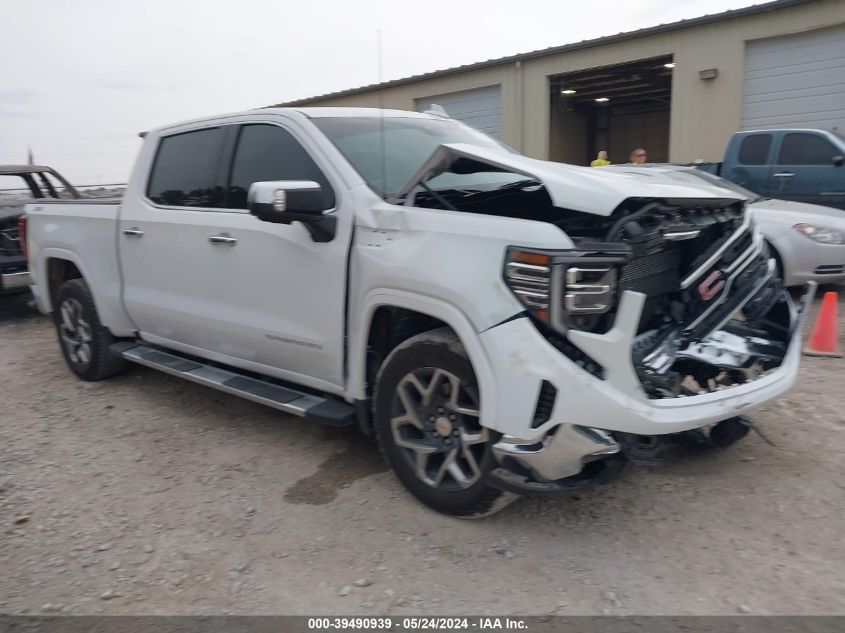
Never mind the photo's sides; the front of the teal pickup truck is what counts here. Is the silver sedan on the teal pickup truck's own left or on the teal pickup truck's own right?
on the teal pickup truck's own right

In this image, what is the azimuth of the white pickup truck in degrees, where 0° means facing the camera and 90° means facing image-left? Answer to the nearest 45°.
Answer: approximately 315°

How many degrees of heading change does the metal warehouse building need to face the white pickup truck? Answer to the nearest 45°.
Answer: approximately 45° to its left

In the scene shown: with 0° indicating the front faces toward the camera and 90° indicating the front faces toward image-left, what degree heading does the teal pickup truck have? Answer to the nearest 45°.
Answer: approximately 270°

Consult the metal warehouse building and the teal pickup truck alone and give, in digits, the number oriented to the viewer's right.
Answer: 1

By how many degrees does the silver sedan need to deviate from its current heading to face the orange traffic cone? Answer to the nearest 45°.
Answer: approximately 45° to its right

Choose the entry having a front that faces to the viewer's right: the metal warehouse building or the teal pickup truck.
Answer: the teal pickup truck

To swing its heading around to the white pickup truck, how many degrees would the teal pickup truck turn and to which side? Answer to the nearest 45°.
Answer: approximately 90° to its right

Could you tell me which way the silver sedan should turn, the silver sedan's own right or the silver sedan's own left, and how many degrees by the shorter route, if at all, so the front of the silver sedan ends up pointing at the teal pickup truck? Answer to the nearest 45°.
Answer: approximately 135° to the silver sedan's own left
